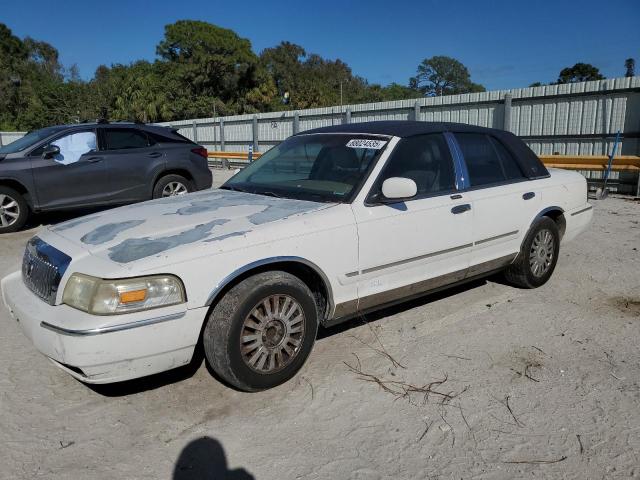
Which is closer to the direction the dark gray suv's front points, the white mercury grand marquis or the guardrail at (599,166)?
the white mercury grand marquis

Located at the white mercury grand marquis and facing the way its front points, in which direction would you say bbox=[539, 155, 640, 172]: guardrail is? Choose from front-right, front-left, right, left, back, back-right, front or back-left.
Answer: back

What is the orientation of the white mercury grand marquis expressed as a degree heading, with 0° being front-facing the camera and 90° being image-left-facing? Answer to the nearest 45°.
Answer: approximately 45°

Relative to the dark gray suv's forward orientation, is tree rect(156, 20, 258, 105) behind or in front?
behind

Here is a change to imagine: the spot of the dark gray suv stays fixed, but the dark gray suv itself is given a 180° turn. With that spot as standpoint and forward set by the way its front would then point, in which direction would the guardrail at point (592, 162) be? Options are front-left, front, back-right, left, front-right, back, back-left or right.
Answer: front-right

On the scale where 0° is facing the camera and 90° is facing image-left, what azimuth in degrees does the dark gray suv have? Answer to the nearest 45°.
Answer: approximately 45°

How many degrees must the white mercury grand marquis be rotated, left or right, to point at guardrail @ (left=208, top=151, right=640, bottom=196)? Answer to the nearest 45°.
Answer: approximately 180°

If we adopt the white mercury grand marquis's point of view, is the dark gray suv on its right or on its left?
on its right
